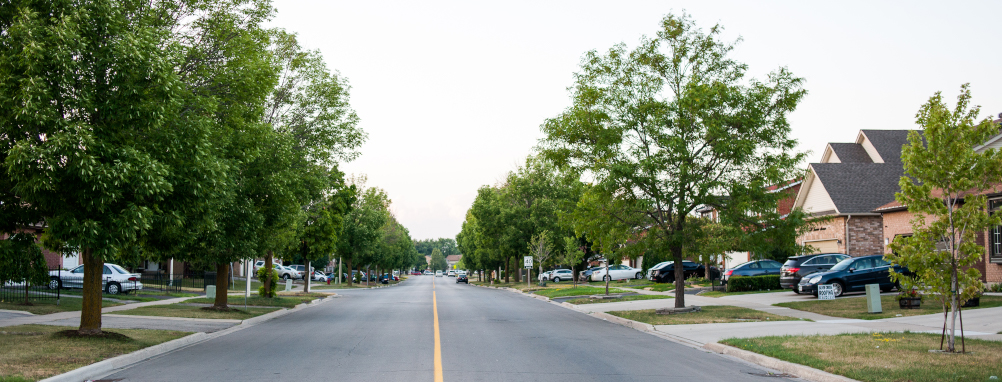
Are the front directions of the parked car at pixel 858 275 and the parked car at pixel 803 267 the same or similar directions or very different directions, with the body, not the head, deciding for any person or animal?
very different directions

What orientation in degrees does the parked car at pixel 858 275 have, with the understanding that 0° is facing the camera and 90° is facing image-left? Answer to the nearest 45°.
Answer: approximately 45°

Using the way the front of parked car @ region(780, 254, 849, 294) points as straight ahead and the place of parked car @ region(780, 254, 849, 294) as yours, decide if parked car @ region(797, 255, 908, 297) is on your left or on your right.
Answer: on your right

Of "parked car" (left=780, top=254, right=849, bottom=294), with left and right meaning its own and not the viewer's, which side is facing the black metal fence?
back

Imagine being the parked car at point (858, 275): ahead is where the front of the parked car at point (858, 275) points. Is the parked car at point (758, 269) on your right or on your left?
on your right

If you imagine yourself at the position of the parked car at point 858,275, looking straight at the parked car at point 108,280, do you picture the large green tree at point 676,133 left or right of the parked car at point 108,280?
left

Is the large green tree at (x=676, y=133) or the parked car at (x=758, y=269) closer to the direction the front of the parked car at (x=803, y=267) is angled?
the parked car

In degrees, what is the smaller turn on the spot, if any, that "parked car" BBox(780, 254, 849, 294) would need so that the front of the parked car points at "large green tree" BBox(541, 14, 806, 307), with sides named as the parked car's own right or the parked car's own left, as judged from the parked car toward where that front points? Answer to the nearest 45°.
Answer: approximately 135° to the parked car's own right
